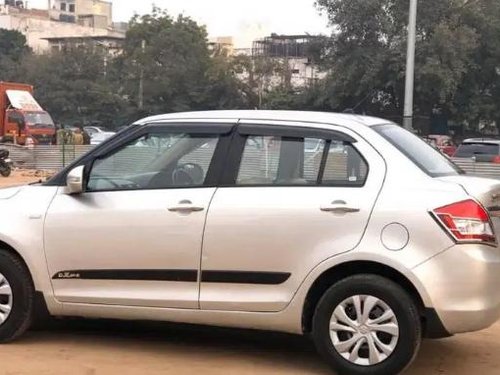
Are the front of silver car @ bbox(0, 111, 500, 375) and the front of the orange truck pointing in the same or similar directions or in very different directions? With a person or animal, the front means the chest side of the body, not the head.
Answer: very different directions

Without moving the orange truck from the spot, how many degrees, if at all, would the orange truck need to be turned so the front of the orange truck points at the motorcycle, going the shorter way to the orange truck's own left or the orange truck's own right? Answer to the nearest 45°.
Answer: approximately 45° to the orange truck's own right

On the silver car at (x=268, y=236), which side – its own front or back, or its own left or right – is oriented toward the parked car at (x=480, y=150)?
right

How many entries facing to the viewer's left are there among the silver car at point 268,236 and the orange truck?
1

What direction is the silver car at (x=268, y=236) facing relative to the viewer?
to the viewer's left

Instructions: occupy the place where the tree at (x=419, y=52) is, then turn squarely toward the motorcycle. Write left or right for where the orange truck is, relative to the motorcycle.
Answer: right
